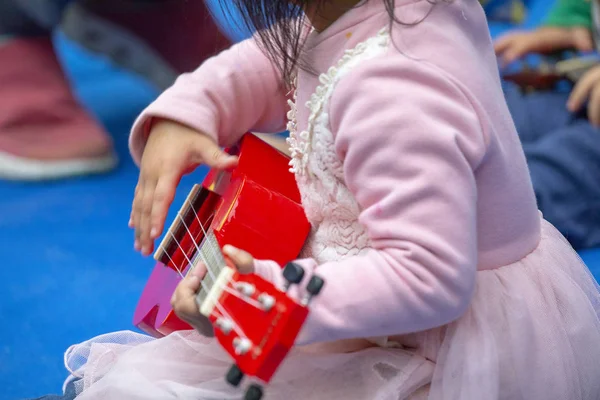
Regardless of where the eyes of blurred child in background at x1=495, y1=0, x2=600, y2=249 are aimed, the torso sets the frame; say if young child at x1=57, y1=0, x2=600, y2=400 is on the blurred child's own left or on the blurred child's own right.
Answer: on the blurred child's own left

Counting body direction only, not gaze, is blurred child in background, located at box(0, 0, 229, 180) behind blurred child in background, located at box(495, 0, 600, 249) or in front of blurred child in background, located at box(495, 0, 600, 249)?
in front

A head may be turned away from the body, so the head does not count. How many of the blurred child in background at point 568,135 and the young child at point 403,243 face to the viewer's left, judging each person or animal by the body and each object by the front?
2

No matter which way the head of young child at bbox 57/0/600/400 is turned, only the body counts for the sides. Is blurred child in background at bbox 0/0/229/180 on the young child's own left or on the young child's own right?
on the young child's own right

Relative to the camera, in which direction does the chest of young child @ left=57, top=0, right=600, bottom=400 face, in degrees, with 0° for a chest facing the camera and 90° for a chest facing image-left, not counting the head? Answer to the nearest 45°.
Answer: approximately 90°

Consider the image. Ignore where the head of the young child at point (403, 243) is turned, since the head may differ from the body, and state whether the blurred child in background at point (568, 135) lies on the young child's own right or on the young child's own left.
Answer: on the young child's own right

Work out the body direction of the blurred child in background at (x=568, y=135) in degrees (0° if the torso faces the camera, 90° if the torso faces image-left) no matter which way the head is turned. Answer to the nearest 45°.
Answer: approximately 90°
